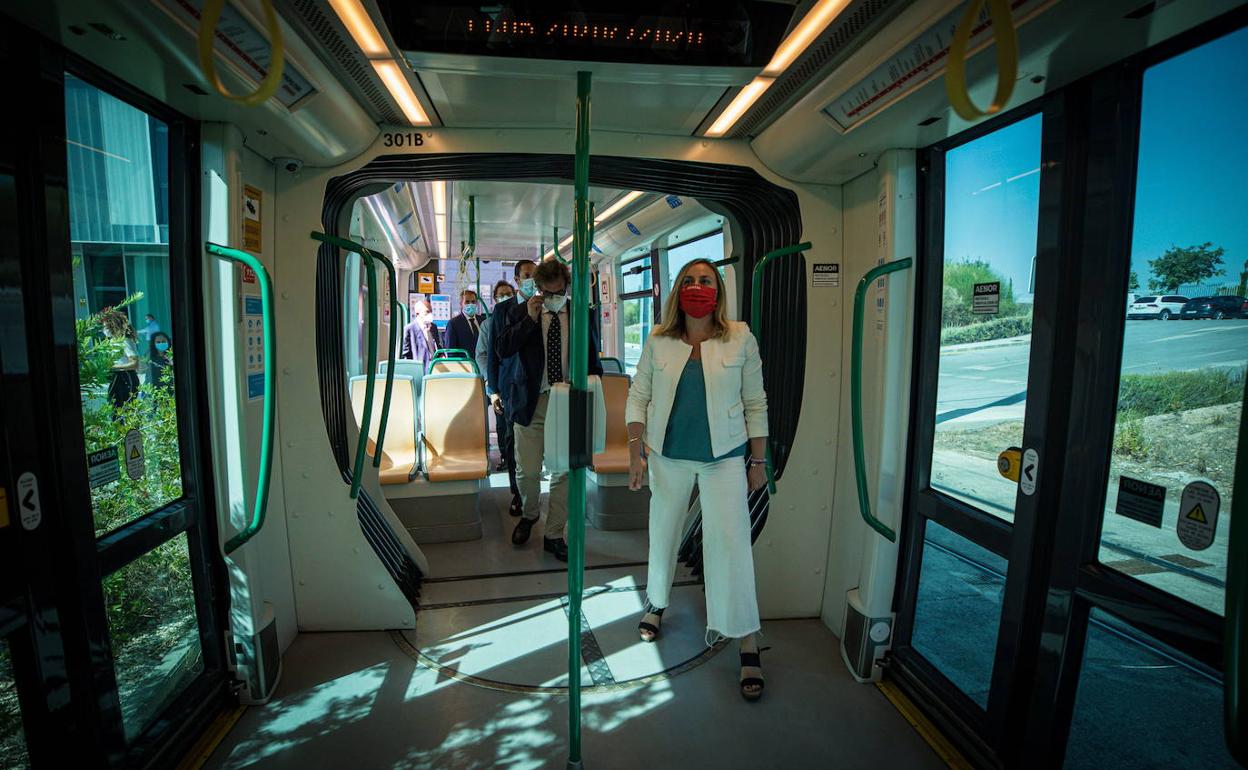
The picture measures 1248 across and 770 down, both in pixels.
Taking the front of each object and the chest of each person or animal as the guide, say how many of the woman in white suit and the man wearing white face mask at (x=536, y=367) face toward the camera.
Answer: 2

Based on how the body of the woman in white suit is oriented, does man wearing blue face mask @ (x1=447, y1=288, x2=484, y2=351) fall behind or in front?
behind

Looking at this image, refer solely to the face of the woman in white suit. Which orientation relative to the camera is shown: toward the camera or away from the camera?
toward the camera

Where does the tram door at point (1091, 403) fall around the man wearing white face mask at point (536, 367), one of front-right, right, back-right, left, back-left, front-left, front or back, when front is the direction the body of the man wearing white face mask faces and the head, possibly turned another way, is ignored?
front-left

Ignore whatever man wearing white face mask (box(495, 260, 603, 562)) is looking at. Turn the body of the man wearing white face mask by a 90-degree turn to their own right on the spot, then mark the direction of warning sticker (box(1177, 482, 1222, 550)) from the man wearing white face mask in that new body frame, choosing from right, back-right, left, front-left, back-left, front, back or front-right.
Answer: back-left

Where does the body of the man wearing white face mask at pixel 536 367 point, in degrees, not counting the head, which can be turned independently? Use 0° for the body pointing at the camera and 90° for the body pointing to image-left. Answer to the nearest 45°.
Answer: approximately 0°

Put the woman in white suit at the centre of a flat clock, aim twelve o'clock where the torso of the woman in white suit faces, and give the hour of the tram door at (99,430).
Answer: The tram door is roughly at 2 o'clock from the woman in white suit.

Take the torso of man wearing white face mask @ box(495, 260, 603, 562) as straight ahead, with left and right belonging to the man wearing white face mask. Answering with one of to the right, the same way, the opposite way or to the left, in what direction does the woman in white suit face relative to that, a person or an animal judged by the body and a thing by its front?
the same way

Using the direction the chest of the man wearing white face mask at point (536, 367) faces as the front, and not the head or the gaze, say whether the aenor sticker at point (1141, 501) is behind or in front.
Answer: in front

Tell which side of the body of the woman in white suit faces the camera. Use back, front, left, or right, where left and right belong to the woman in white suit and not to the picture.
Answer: front

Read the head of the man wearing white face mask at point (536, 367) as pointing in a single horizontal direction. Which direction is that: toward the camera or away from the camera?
toward the camera
